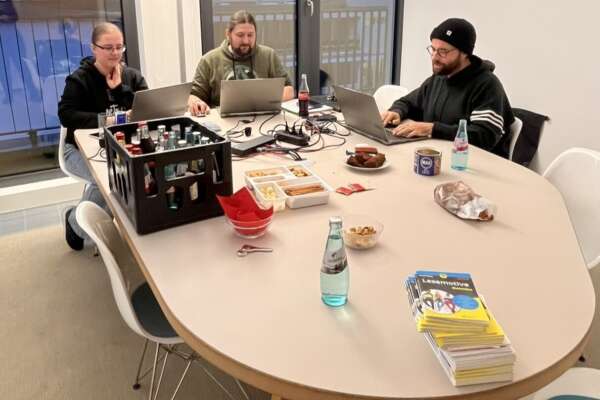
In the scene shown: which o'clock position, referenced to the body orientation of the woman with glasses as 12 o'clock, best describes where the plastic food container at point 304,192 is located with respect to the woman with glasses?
The plastic food container is roughly at 1 o'clock from the woman with glasses.

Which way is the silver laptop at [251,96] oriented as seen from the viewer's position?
away from the camera

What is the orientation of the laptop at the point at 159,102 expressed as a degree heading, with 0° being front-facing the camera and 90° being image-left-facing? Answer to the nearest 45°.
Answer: approximately 135°

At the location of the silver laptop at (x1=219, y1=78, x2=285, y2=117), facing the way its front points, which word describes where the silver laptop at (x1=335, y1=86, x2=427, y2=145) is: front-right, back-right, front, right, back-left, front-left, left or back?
back-right

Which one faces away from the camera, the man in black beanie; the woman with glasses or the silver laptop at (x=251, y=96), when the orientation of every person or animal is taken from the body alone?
the silver laptop

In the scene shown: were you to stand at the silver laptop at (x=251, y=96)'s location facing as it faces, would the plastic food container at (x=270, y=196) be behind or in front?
behind

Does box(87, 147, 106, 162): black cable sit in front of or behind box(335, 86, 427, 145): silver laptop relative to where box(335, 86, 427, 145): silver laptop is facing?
behind

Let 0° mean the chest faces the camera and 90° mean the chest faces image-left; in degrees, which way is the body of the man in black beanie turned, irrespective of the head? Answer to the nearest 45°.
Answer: approximately 45°

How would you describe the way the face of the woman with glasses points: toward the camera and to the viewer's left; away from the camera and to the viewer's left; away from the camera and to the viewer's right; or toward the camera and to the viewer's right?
toward the camera and to the viewer's right

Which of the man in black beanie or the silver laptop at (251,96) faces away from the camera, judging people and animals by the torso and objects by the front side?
the silver laptop

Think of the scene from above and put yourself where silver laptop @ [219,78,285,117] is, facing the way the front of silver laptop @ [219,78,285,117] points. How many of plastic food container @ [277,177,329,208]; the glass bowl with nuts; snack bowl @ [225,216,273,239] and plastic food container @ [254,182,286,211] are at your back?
4

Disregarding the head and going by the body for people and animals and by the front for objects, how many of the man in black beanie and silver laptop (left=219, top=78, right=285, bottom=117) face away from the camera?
1

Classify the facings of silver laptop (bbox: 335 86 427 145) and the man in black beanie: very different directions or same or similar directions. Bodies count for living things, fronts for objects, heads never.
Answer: very different directions

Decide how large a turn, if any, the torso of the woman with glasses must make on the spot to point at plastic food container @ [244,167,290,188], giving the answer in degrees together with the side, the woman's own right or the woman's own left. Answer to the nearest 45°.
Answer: approximately 45° to the woman's own right

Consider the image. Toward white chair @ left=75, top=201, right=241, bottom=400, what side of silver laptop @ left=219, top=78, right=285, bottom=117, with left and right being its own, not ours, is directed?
back
